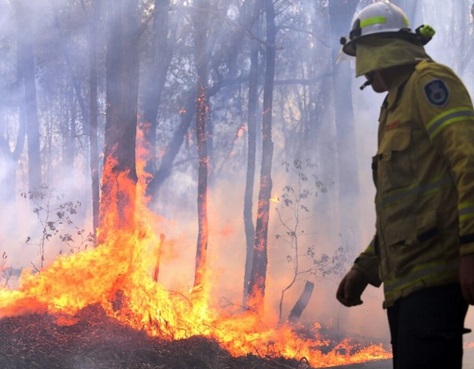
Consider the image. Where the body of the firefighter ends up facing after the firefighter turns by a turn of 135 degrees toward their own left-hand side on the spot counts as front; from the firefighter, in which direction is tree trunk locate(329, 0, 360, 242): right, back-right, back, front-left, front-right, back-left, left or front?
back-left

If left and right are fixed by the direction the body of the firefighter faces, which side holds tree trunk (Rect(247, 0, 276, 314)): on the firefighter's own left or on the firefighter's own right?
on the firefighter's own right

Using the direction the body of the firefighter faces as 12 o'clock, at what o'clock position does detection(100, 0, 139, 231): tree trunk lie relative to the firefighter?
The tree trunk is roughly at 2 o'clock from the firefighter.

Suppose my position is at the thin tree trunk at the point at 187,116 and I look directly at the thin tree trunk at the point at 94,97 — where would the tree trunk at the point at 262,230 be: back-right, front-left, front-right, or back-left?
back-left

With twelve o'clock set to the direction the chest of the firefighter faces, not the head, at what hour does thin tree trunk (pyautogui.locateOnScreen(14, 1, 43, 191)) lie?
The thin tree trunk is roughly at 2 o'clock from the firefighter.

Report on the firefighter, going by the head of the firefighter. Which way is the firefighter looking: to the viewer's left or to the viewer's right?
to the viewer's left

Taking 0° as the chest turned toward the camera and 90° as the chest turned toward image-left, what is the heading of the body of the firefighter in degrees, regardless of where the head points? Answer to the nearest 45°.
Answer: approximately 90°

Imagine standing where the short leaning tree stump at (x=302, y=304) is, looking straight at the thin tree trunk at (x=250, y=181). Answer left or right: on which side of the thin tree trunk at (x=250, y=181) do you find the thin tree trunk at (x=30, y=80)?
left

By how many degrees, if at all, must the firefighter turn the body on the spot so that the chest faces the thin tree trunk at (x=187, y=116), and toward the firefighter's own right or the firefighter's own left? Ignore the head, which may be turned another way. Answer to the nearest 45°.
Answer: approximately 90° to the firefighter's own right
